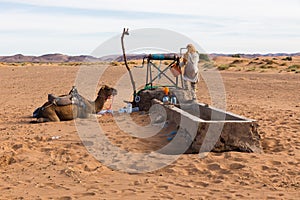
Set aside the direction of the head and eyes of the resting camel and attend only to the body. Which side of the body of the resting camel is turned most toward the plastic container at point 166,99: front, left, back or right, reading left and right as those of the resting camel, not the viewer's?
front

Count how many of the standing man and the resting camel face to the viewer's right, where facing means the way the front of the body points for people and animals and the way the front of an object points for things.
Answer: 1

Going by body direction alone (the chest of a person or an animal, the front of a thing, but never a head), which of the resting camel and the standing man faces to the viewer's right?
the resting camel

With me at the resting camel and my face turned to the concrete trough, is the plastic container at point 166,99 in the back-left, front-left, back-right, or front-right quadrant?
front-left

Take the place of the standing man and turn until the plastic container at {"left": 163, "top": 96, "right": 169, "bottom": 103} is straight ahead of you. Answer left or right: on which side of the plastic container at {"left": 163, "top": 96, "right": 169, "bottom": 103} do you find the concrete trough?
left

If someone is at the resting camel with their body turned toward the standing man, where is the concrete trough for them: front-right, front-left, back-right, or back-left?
front-right

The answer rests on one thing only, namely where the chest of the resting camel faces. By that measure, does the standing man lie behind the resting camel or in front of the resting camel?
in front

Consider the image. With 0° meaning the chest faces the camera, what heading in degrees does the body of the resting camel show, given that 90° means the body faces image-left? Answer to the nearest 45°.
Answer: approximately 270°

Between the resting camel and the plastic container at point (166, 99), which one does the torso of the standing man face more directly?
the resting camel
